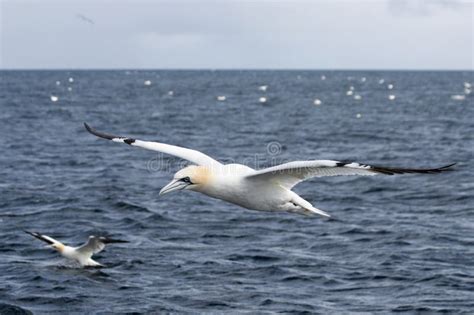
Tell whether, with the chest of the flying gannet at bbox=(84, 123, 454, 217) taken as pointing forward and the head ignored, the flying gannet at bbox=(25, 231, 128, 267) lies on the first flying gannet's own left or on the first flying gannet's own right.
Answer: on the first flying gannet's own right

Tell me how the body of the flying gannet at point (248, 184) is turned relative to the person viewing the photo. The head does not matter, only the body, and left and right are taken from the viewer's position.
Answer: facing the viewer and to the left of the viewer
